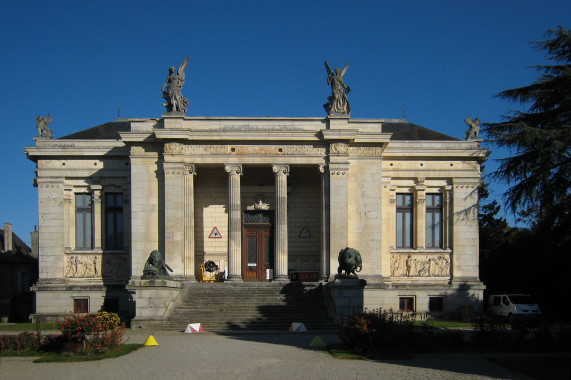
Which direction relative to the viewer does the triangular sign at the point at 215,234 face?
toward the camera

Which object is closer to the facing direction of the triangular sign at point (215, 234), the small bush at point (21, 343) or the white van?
the small bush

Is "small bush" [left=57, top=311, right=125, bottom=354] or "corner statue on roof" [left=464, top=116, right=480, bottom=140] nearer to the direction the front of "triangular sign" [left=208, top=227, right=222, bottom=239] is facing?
the small bush

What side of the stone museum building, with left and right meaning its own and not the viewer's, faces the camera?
front

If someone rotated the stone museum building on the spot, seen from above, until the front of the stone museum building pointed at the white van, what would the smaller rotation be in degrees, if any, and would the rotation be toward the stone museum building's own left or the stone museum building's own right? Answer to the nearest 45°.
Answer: approximately 90° to the stone museum building's own left

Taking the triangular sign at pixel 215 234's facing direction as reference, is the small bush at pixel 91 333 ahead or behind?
ahead

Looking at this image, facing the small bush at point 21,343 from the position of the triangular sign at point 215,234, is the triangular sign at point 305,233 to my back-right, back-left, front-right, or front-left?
back-left

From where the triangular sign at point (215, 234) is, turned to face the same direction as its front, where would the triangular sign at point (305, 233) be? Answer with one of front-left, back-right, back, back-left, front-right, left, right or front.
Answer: left
